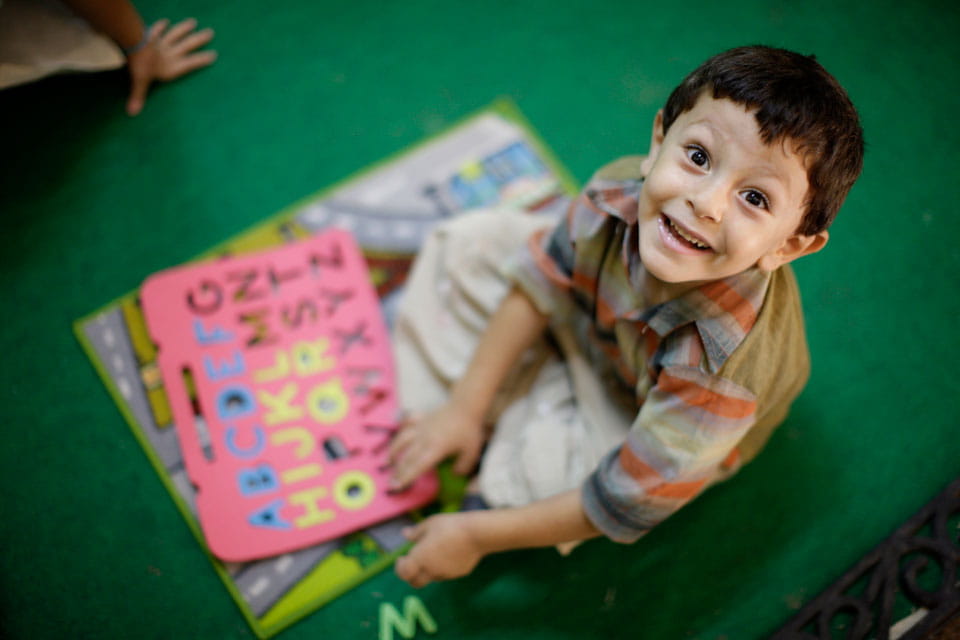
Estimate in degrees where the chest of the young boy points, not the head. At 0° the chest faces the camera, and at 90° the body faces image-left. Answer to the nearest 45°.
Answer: approximately 45°
